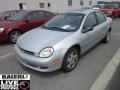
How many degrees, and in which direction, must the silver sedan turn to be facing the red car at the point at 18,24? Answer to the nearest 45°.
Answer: approximately 90° to its right

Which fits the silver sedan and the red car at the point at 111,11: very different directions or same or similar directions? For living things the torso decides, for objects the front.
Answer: same or similar directions

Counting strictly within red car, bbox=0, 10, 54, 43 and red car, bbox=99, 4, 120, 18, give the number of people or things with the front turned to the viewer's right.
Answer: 0

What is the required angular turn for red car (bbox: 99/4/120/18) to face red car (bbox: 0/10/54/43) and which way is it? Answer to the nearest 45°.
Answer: approximately 45° to its left

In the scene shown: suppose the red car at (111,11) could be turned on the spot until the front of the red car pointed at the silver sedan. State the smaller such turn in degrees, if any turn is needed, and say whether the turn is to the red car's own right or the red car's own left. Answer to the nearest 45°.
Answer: approximately 45° to the red car's own left

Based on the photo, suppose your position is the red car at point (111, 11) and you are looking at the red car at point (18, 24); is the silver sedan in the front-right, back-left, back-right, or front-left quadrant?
front-left

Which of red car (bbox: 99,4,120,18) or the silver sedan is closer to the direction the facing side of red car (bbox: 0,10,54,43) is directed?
the silver sedan

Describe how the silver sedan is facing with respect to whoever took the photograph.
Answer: facing the viewer and to the left of the viewer

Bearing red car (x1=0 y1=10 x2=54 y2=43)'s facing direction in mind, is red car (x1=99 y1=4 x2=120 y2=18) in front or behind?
behind

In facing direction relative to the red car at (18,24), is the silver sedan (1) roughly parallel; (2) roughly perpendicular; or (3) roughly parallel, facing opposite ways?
roughly parallel

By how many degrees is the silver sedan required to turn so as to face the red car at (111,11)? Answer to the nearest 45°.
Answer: approximately 135° to its right
